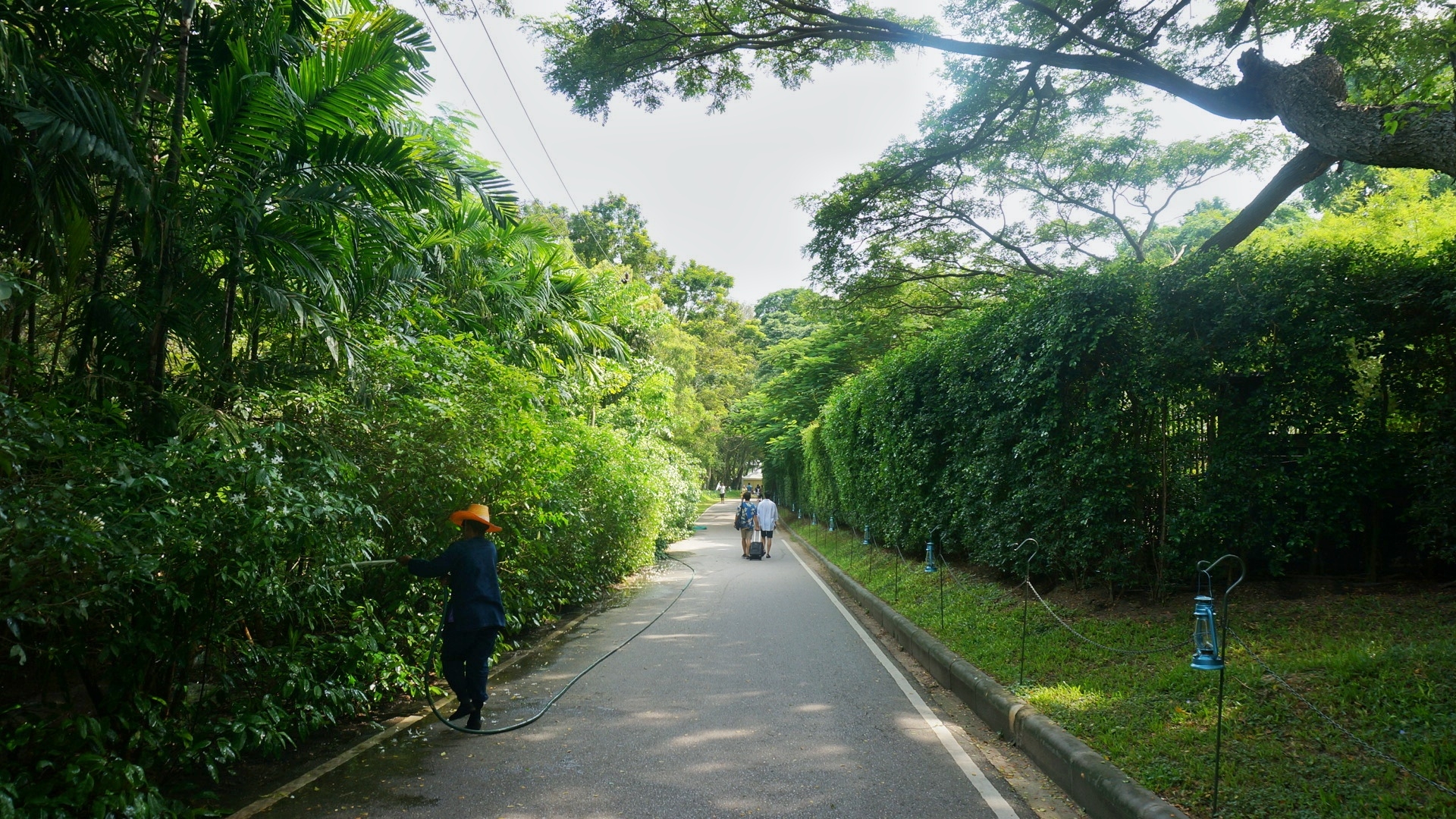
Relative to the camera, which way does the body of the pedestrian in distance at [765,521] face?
away from the camera

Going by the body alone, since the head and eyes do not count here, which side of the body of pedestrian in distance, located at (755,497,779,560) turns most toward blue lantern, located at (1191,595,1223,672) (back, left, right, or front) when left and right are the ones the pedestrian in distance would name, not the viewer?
back

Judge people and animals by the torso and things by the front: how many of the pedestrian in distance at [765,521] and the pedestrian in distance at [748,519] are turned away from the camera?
2

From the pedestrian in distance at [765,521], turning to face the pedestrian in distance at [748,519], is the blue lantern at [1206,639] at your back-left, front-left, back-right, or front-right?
back-left

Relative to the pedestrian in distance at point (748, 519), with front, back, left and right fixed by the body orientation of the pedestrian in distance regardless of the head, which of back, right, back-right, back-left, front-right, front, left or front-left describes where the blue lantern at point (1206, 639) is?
back

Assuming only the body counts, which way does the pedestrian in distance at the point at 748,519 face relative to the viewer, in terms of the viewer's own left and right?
facing away from the viewer

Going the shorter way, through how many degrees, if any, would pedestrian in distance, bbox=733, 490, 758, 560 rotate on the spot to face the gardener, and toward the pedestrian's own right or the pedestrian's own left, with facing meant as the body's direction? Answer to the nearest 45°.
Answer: approximately 180°
